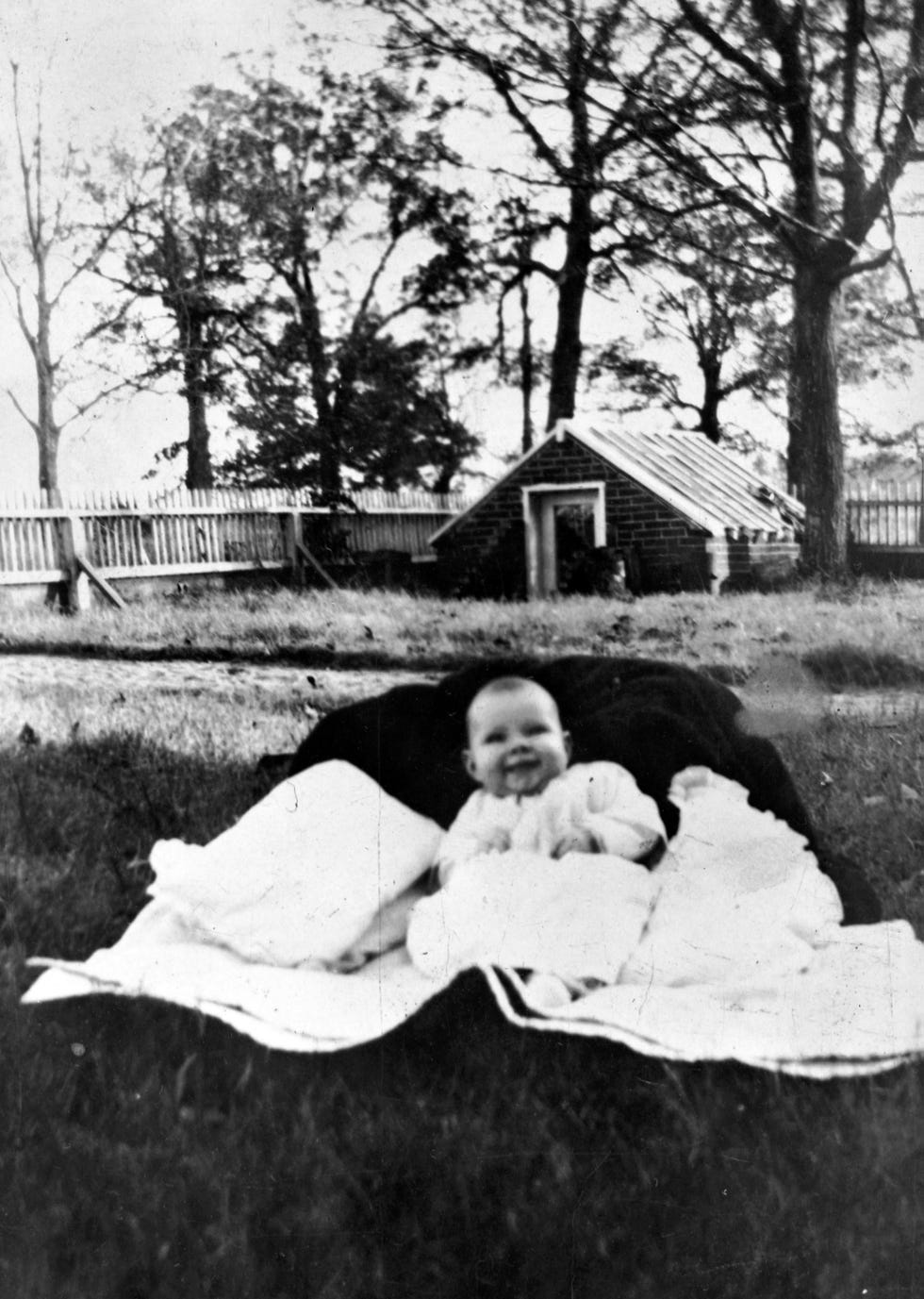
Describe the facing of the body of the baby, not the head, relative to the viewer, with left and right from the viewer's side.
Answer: facing the viewer

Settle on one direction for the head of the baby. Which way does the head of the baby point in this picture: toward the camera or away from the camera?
toward the camera

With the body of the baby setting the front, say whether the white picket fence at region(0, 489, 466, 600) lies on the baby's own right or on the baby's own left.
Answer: on the baby's own right
